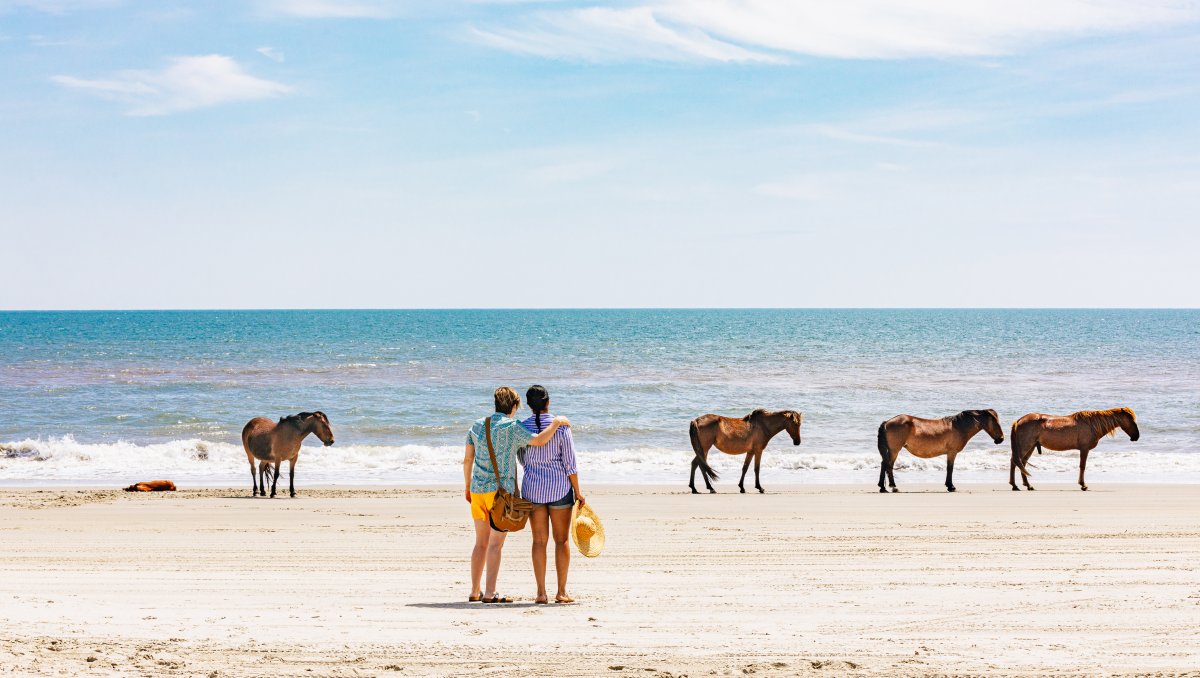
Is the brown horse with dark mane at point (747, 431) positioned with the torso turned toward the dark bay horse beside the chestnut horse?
yes

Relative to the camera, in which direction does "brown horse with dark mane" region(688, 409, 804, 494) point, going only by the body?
to the viewer's right

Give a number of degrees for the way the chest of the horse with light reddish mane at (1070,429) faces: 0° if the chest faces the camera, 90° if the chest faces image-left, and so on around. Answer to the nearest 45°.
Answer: approximately 270°

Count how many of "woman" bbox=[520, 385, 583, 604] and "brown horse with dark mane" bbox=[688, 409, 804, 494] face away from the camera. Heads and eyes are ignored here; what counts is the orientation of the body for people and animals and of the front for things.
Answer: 1

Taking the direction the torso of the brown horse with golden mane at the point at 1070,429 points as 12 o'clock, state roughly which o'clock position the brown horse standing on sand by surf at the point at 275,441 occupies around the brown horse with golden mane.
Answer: The brown horse standing on sand by surf is roughly at 5 o'clock from the brown horse with golden mane.

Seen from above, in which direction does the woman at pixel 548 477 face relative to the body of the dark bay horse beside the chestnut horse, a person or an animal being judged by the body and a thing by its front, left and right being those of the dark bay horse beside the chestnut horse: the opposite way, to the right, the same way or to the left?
to the left

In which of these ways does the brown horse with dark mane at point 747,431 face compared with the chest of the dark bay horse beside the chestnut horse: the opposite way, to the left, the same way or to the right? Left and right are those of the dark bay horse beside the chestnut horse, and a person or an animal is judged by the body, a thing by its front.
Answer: the same way

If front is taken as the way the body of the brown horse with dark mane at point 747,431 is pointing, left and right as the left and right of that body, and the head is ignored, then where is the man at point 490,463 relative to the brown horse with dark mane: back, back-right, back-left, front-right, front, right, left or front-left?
right

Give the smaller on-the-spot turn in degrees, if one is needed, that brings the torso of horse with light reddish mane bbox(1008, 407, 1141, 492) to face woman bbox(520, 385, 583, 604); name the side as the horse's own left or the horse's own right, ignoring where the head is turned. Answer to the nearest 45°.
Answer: approximately 90° to the horse's own right

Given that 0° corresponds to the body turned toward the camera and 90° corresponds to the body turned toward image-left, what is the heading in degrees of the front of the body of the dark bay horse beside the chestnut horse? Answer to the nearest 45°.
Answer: approximately 270°

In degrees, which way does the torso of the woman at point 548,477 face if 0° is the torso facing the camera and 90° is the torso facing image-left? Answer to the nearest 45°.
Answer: approximately 180°

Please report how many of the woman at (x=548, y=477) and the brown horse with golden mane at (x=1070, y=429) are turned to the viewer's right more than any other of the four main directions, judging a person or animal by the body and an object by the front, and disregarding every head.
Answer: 1

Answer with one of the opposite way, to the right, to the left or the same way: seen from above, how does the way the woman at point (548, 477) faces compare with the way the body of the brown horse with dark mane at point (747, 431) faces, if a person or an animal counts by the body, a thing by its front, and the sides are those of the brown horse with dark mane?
to the left

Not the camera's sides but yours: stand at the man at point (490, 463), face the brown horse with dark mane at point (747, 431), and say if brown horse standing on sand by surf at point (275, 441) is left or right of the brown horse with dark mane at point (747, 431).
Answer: left

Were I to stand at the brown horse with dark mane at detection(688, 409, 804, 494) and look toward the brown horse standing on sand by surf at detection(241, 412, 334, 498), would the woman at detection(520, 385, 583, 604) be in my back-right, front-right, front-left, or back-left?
front-left

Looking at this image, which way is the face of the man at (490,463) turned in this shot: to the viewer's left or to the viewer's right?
to the viewer's right
